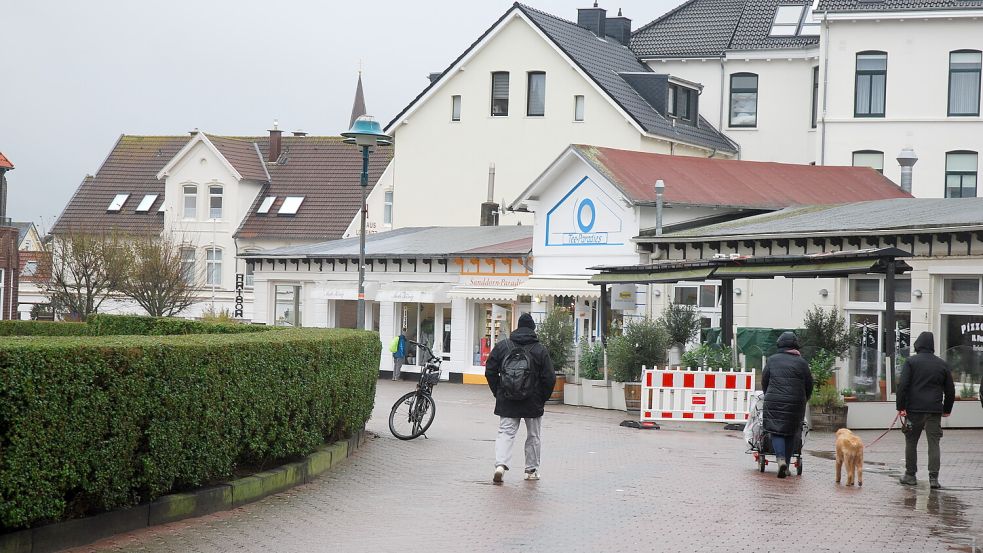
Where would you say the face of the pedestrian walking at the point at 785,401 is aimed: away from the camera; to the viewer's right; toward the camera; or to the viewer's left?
away from the camera

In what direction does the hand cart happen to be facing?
away from the camera

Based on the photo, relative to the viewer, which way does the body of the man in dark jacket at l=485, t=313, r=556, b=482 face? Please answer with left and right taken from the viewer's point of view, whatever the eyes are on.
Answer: facing away from the viewer

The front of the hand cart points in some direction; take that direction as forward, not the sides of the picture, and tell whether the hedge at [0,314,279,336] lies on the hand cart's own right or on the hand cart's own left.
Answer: on the hand cart's own left

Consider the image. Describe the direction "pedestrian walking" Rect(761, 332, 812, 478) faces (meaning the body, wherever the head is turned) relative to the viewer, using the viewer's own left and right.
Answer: facing away from the viewer

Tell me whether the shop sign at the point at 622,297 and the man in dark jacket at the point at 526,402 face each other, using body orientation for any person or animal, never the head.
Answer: yes

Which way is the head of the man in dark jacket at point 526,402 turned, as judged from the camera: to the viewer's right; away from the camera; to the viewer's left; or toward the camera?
away from the camera
